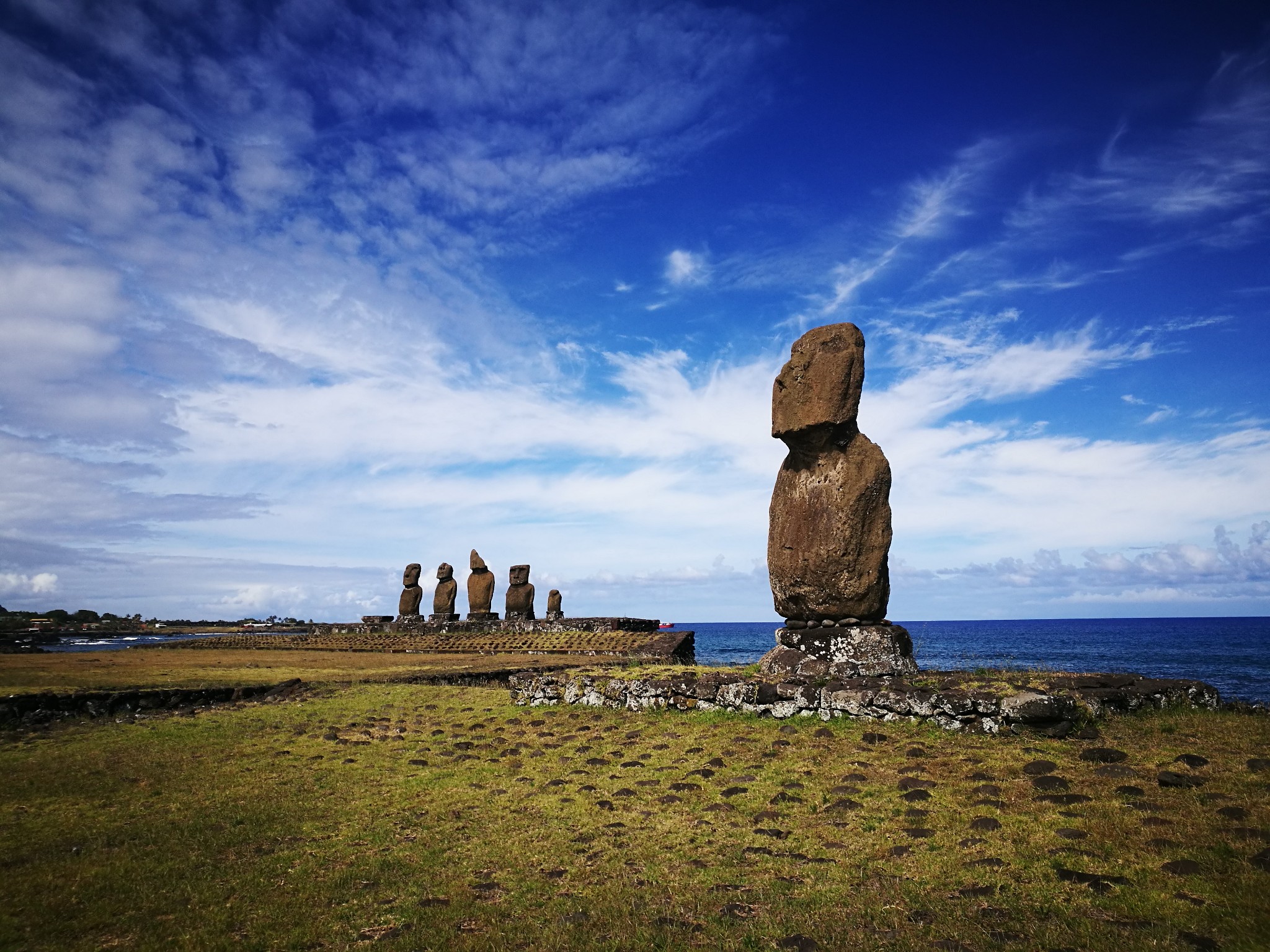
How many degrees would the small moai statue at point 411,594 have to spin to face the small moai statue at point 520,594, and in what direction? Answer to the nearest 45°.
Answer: approximately 90° to its left

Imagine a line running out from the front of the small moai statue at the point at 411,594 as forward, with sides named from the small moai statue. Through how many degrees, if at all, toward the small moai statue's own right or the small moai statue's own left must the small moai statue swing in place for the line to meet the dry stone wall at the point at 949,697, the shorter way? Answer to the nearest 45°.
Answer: approximately 45° to the small moai statue's own left

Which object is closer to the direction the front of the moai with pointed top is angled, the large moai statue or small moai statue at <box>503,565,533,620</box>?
the large moai statue

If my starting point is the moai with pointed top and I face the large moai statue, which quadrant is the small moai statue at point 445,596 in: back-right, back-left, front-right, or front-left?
back-right

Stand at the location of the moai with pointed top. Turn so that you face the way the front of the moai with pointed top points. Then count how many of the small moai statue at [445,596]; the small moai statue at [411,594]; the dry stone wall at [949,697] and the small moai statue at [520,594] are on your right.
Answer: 2

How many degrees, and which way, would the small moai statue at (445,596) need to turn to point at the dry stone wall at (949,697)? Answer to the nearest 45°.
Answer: approximately 45° to its left

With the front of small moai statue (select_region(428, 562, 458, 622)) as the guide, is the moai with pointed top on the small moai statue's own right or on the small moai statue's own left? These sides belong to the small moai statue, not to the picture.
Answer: on the small moai statue's own left

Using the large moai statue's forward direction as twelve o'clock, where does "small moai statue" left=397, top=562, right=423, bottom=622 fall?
The small moai statue is roughly at 3 o'clock from the large moai statue.

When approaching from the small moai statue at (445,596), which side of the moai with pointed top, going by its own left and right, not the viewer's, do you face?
right

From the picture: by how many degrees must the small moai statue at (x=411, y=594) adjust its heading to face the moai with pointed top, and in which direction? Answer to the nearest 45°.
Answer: approximately 90° to its left

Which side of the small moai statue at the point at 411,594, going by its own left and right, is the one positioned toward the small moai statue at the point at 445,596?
left
